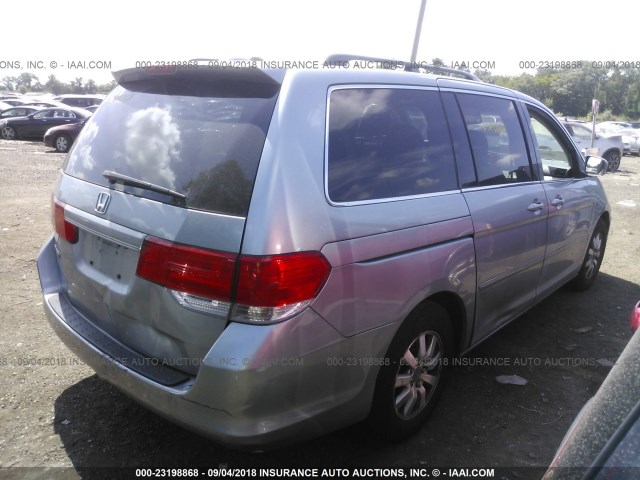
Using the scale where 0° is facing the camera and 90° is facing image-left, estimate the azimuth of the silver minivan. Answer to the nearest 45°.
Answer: approximately 225°

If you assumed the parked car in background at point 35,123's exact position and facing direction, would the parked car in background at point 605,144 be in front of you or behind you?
behind

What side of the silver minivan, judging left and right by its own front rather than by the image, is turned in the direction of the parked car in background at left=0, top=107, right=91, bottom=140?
left

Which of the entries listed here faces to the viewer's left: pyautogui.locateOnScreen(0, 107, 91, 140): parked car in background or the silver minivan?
the parked car in background

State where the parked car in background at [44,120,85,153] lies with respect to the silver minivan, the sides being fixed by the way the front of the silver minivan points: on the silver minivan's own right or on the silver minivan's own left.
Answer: on the silver minivan's own left

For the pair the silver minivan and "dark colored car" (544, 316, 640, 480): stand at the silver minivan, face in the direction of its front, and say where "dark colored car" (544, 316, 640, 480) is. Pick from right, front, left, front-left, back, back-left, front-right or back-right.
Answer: right

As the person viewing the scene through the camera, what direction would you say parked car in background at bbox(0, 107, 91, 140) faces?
facing to the left of the viewer

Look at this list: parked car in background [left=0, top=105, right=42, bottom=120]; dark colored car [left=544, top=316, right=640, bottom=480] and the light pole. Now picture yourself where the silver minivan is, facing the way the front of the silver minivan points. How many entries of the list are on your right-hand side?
1

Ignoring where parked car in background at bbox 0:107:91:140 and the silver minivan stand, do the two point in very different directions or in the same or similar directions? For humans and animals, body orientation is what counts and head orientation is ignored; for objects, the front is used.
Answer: very different directions

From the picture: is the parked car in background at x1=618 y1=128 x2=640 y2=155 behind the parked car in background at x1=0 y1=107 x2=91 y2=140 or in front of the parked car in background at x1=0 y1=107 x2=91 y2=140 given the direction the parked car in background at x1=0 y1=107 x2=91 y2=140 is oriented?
behind

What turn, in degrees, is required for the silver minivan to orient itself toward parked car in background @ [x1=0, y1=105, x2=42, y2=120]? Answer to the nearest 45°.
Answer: approximately 90° to its left

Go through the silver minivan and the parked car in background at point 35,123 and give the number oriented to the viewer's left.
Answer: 1

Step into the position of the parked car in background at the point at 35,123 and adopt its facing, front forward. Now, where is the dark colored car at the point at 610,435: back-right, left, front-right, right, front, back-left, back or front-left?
left
